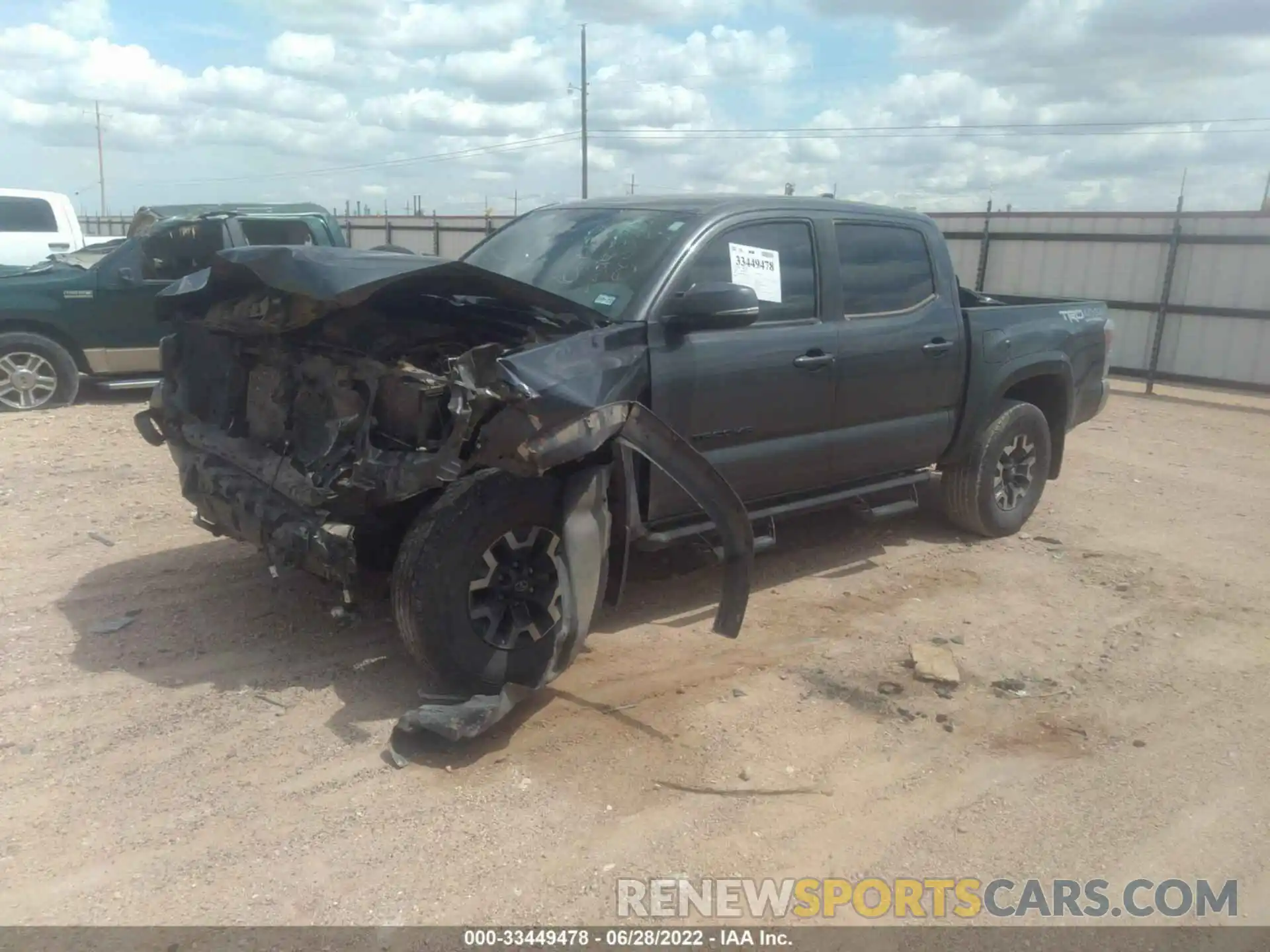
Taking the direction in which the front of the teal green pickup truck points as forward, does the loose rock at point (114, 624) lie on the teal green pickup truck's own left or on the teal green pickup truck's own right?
on the teal green pickup truck's own left

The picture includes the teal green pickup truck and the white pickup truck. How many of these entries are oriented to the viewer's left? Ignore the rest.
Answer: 2

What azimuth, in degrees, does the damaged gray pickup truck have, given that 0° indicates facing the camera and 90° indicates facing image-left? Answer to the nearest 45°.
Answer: approximately 45°

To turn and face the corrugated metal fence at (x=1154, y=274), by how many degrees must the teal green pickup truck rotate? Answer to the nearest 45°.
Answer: approximately 180°

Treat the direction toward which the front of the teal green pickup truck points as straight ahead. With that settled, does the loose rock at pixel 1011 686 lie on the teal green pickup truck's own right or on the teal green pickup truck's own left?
on the teal green pickup truck's own left

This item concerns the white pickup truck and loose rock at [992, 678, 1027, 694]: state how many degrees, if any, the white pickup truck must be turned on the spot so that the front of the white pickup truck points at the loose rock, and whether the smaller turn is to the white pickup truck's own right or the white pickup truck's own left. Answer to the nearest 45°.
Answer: approximately 90° to the white pickup truck's own left

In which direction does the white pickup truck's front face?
to the viewer's left

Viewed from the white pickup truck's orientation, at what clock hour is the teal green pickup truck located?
The teal green pickup truck is roughly at 9 o'clock from the white pickup truck.

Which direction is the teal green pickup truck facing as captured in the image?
to the viewer's left
